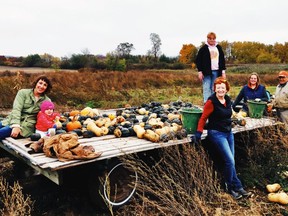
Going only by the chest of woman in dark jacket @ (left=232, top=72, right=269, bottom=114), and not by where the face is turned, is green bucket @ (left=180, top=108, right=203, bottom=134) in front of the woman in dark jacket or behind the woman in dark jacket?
in front

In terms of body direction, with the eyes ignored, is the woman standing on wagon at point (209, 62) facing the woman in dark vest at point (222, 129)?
yes

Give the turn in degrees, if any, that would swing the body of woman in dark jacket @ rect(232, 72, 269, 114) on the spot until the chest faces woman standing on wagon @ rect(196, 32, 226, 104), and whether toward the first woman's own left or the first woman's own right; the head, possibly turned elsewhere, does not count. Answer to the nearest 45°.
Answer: approximately 90° to the first woman's own right

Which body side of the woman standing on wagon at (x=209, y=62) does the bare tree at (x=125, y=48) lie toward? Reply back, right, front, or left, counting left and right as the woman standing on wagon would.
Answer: back

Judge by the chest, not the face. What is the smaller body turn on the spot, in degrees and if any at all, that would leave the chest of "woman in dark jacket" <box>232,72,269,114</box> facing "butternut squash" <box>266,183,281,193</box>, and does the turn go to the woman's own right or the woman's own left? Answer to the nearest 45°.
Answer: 0° — they already face it

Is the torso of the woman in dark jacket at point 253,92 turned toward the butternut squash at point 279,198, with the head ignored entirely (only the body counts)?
yes

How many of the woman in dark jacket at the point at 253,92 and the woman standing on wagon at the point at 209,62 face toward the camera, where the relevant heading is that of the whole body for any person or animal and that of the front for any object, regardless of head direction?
2

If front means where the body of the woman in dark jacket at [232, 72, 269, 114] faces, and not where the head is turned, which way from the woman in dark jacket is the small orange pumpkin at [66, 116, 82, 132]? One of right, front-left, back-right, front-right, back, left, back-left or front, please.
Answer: front-right

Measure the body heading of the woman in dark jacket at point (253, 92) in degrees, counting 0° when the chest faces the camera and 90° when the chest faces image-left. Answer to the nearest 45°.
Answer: approximately 0°

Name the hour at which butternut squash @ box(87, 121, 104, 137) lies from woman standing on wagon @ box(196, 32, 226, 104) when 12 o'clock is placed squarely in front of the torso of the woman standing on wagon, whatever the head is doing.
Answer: The butternut squash is roughly at 1 o'clock from the woman standing on wagon.
